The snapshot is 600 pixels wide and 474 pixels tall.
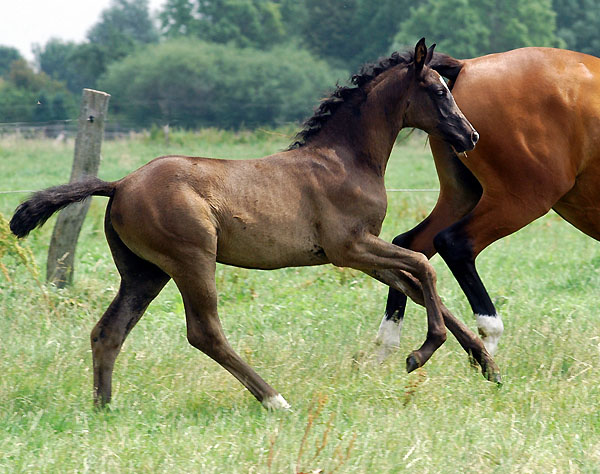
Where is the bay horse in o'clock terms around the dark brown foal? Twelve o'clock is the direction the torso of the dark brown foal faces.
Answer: The bay horse is roughly at 11 o'clock from the dark brown foal.

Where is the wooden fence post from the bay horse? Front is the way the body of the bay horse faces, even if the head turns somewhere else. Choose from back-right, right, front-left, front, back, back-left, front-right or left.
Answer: back

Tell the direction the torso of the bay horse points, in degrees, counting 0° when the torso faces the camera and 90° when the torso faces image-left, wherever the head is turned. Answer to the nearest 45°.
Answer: approximately 270°

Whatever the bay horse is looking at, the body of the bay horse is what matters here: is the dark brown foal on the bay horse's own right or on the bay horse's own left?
on the bay horse's own right

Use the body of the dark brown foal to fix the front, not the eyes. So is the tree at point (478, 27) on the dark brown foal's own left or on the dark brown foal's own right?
on the dark brown foal's own left

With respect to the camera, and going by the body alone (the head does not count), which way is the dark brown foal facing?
to the viewer's right

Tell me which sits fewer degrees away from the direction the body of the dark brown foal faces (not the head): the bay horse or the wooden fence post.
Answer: the bay horse

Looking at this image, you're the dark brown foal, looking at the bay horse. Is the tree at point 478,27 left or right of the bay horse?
left

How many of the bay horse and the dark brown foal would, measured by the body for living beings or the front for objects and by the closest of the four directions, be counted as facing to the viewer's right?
2

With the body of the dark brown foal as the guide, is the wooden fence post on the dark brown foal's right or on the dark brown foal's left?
on the dark brown foal's left
